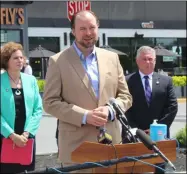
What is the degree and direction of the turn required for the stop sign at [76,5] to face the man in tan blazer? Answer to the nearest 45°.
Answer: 0° — it already faces them

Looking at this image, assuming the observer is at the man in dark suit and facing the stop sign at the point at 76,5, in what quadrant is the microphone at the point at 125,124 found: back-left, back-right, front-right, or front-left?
back-left

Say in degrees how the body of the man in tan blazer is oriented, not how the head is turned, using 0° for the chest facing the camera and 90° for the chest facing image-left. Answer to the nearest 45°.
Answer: approximately 315°

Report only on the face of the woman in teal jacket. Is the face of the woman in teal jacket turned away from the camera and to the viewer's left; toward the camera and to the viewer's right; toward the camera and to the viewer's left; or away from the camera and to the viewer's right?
toward the camera and to the viewer's right

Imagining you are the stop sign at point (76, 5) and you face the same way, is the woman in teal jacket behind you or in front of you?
in front

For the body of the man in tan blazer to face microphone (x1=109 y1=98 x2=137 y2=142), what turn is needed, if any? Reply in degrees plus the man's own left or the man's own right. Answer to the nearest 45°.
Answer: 0° — they already face it

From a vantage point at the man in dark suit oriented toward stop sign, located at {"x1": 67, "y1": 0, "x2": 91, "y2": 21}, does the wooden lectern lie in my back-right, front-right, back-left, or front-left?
back-left

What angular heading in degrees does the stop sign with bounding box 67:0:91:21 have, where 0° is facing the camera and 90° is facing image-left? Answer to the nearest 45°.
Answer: approximately 0°

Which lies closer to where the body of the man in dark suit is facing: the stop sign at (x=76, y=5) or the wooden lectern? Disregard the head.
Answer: the wooden lectern

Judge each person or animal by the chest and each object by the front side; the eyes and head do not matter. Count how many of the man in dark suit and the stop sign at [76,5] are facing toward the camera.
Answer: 2

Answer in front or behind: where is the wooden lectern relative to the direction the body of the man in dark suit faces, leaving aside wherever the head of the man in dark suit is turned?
in front

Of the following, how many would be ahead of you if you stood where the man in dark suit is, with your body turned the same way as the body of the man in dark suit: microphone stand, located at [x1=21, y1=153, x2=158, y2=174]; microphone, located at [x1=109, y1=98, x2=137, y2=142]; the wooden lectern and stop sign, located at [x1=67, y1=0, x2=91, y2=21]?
3

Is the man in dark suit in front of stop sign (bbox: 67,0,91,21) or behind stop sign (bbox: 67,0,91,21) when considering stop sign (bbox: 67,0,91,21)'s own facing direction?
in front

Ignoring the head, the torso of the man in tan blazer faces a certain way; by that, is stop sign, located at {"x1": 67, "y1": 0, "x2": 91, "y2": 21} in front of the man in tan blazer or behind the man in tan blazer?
behind

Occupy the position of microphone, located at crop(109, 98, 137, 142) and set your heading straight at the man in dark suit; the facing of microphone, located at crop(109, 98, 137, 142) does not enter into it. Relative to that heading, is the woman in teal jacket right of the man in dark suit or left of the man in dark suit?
left
